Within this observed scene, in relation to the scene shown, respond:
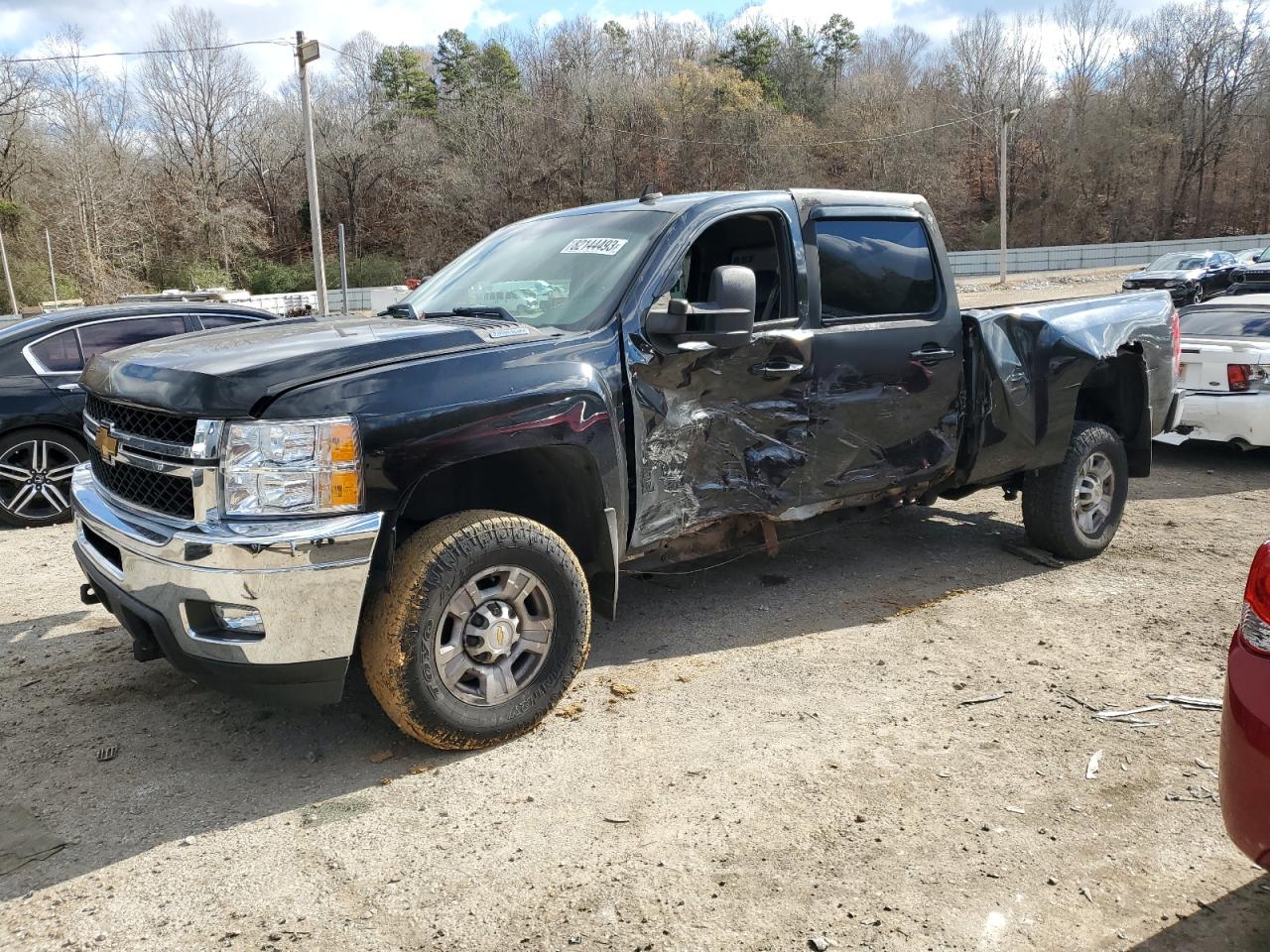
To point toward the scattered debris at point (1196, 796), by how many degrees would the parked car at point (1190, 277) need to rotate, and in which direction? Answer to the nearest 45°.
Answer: approximately 45° to its left

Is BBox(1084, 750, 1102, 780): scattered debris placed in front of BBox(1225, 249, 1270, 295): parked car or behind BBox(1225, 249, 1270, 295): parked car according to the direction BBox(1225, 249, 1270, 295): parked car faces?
in front

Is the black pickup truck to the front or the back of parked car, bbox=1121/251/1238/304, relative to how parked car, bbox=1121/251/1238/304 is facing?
to the front

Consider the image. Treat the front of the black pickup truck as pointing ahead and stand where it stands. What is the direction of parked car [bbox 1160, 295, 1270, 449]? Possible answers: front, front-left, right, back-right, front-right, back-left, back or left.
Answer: back

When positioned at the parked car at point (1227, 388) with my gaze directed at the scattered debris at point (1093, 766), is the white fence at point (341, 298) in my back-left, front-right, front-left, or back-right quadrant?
back-right

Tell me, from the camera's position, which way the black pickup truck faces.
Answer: facing the viewer and to the left of the viewer

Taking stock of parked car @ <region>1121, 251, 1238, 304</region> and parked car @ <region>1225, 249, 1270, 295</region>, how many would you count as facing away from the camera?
0

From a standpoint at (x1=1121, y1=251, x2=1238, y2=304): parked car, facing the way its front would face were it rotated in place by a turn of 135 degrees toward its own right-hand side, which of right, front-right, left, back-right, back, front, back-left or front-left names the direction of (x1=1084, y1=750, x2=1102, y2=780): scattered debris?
back

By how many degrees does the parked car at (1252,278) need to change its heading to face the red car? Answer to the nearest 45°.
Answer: approximately 45° to its left

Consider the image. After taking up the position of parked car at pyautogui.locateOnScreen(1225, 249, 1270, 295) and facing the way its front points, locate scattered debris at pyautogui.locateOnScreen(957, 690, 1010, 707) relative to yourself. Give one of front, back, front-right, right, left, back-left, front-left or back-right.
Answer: front-left

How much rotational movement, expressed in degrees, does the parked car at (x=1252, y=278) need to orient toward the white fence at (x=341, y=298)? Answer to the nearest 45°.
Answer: approximately 45° to its right

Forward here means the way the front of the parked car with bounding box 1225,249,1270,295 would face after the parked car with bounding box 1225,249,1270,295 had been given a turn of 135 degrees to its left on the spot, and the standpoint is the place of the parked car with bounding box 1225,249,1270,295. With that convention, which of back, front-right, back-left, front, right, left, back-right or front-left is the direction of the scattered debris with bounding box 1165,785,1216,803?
right
